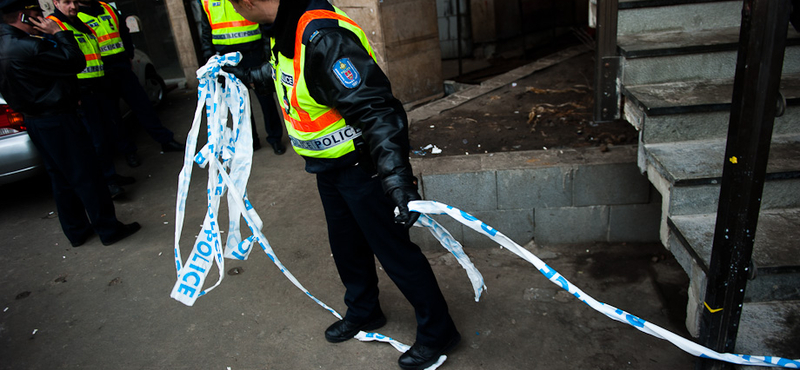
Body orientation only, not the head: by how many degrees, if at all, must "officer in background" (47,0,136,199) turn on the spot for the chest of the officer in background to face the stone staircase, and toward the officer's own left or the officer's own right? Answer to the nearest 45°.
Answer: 0° — they already face it

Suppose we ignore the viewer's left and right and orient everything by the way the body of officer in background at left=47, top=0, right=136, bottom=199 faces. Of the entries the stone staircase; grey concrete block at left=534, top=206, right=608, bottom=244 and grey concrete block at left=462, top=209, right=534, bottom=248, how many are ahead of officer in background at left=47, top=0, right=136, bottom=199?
3

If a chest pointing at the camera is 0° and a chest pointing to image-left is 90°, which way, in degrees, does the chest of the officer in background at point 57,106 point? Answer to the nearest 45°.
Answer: approximately 270°

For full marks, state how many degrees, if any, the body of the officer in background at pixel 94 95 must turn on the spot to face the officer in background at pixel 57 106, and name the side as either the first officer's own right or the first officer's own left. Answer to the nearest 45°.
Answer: approximately 45° to the first officer's own right
